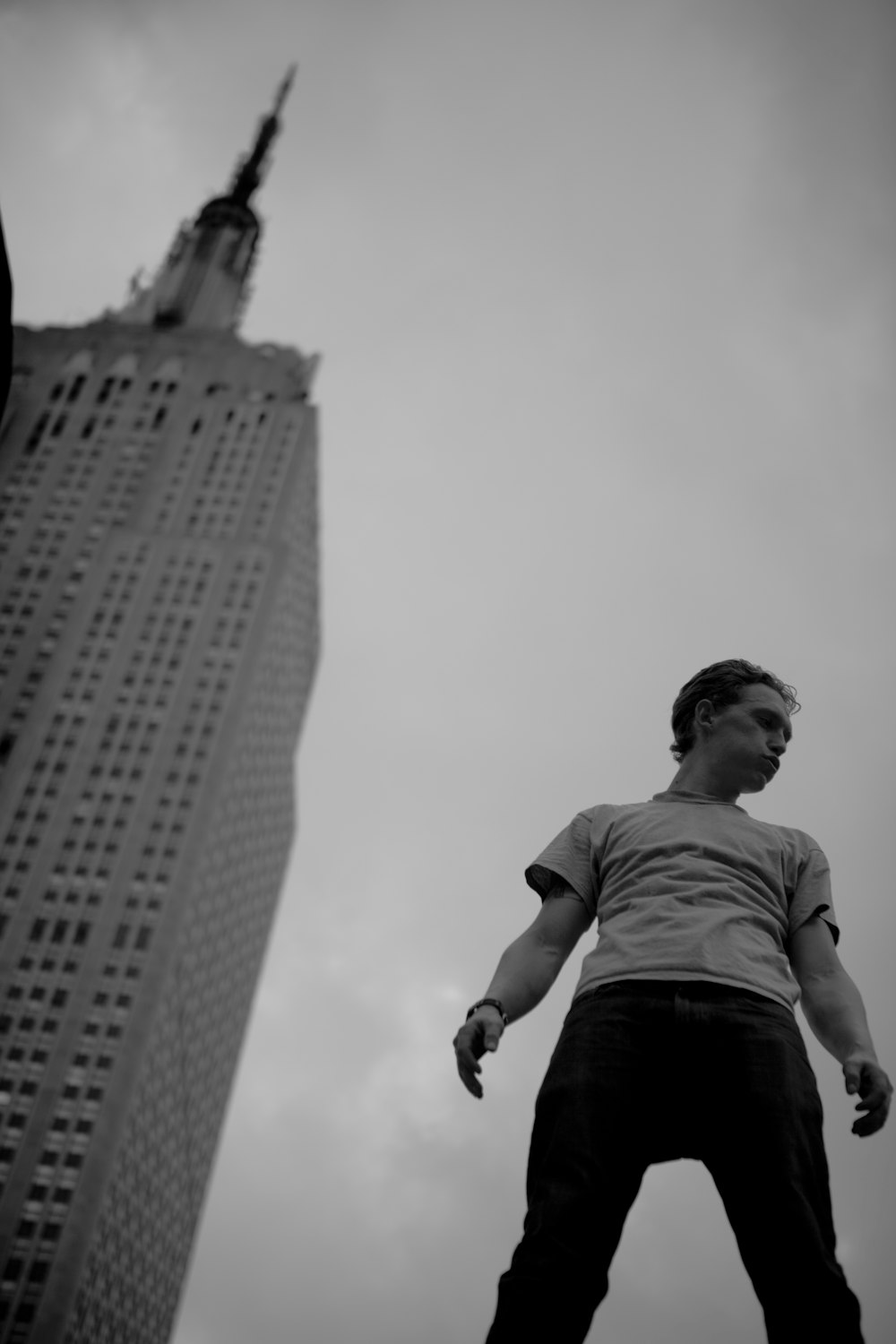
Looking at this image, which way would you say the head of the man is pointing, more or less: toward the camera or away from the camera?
toward the camera

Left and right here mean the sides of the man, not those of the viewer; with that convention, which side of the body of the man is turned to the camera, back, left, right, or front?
front
